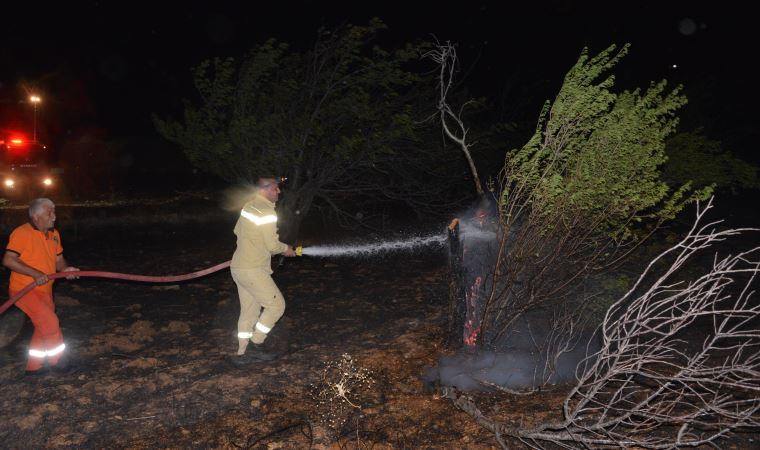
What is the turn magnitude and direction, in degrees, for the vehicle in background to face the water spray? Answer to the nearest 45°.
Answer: approximately 45° to its left

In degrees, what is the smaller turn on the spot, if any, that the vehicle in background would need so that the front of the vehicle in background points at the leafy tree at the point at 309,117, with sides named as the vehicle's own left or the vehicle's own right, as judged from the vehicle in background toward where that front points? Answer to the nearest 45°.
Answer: approximately 45° to the vehicle's own left

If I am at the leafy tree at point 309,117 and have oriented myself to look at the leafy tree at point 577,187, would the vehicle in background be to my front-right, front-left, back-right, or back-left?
back-right

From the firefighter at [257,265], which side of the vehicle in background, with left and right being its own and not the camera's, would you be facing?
front

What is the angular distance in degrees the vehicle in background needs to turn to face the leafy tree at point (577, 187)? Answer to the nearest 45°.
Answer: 0° — it already faces it

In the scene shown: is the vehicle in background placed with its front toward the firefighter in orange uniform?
yes

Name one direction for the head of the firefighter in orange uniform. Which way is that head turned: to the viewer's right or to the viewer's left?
to the viewer's right

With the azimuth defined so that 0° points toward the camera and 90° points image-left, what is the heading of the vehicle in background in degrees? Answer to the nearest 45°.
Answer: approximately 0°

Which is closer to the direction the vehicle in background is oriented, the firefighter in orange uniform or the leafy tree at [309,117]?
the firefighter in orange uniform

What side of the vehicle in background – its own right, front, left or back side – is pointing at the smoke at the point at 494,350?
front
